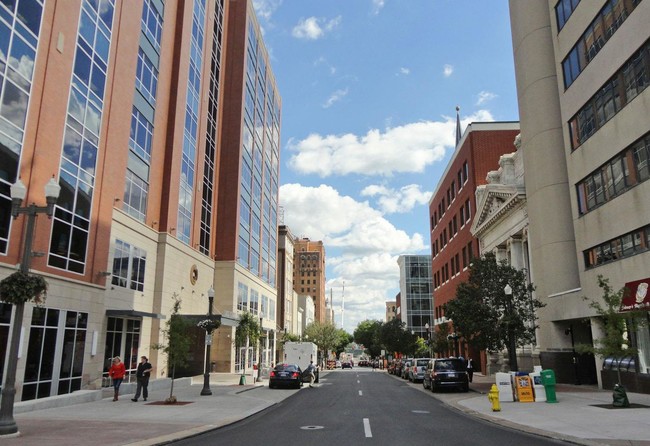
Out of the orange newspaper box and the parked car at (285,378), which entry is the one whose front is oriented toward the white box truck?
the parked car

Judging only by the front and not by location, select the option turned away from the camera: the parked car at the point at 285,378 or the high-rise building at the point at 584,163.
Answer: the parked car

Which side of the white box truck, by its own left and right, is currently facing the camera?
back

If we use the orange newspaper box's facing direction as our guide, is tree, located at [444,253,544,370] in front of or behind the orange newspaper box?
behind

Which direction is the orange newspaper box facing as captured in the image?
toward the camera

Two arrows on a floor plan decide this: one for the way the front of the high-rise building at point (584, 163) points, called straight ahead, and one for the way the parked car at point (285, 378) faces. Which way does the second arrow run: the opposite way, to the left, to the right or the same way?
to the right

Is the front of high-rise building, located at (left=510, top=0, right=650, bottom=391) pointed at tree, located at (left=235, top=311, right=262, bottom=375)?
no

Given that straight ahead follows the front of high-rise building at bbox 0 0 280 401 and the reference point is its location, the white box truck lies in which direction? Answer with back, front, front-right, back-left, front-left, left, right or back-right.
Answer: left

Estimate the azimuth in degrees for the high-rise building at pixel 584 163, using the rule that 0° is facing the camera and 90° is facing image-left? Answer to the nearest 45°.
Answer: approximately 45°

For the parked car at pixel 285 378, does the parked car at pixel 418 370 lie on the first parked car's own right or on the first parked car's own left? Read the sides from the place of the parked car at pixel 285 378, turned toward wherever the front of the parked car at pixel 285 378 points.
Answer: on the first parked car's own right

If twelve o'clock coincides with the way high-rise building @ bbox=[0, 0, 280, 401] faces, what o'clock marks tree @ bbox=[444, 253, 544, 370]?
The tree is roughly at 11 o'clock from the high-rise building.

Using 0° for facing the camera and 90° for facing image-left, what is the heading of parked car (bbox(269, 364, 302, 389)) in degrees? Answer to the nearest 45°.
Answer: approximately 180°

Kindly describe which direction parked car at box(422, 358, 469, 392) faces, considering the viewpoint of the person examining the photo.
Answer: facing away from the viewer

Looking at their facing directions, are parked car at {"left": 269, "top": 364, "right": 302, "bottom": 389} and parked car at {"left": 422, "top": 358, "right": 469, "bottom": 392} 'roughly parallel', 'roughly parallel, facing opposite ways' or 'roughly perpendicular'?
roughly parallel

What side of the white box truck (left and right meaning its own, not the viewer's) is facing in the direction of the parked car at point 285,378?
back

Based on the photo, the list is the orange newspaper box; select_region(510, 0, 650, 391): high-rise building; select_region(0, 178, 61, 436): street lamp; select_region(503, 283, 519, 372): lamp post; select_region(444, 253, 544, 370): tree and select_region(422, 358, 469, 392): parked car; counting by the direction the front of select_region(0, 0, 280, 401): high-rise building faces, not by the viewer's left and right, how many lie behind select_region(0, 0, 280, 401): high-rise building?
0

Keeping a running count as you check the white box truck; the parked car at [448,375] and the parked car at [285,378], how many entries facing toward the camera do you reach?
0

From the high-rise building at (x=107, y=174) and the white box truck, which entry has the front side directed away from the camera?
the white box truck

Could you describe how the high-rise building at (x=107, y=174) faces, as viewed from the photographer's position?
facing the viewer and to the right of the viewer

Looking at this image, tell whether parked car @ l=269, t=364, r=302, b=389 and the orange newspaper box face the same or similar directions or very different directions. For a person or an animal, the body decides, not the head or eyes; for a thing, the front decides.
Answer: very different directions
